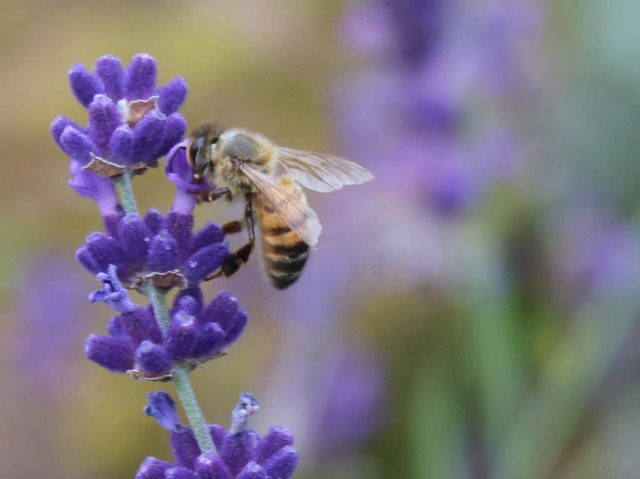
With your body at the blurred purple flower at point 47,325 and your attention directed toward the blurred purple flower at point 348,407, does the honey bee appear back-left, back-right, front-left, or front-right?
front-right

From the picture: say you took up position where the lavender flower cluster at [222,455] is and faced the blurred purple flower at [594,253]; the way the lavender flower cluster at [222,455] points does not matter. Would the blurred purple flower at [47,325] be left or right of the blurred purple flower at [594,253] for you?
left

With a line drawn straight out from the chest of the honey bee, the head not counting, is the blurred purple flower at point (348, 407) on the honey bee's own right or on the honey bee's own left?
on the honey bee's own right

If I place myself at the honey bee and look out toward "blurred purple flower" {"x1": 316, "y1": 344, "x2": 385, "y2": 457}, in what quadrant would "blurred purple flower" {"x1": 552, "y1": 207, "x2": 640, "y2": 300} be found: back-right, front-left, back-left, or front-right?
front-right

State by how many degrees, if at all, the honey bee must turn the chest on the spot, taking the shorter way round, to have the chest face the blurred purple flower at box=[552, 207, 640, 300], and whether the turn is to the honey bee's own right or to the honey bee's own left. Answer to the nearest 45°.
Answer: approximately 135° to the honey bee's own right

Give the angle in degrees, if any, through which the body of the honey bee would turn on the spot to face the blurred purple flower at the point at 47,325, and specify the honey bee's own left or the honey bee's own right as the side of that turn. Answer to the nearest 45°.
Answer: approximately 90° to the honey bee's own right

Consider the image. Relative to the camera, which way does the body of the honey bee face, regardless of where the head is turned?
to the viewer's left
